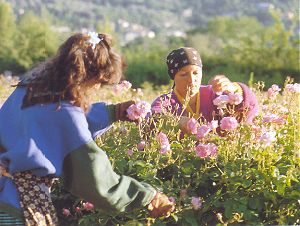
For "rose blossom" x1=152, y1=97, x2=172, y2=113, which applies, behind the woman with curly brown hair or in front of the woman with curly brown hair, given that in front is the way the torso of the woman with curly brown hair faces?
in front

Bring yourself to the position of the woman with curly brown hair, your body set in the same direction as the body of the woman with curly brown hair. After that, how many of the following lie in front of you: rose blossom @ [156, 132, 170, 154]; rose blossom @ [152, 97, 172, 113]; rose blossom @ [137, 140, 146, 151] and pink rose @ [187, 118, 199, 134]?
4

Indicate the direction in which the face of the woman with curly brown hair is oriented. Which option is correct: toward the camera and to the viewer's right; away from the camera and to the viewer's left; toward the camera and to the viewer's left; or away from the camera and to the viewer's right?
away from the camera and to the viewer's right

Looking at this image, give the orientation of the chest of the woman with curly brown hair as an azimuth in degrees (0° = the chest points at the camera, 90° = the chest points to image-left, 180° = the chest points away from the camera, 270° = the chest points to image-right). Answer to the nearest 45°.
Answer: approximately 225°

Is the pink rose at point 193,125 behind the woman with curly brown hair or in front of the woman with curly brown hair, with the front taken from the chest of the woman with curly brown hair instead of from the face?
in front

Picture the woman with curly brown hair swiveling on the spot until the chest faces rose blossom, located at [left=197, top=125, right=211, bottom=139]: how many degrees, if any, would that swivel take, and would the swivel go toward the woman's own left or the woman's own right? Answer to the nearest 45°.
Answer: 0° — they already face it

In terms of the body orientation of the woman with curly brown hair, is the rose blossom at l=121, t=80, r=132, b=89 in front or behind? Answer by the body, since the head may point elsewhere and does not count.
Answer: in front

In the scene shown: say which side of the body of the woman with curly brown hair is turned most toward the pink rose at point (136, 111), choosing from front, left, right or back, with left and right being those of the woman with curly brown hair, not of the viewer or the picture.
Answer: front

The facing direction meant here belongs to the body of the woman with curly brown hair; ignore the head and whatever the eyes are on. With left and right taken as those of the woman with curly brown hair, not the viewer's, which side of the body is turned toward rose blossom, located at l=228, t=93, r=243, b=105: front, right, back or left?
front
